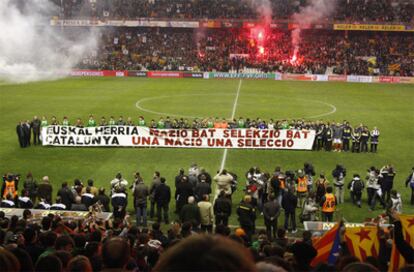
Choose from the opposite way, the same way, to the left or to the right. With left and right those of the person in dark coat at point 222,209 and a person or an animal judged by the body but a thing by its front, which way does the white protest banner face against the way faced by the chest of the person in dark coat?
the opposite way

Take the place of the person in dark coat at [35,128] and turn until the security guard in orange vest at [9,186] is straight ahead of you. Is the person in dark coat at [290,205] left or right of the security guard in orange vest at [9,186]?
left

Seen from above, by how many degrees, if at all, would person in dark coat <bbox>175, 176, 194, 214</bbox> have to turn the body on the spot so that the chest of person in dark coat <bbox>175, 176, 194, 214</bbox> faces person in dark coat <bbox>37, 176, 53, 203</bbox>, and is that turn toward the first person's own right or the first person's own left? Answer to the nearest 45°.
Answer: approximately 90° to the first person's own left

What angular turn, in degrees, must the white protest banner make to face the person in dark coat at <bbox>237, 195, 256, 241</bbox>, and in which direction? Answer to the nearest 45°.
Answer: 0° — it already faces them

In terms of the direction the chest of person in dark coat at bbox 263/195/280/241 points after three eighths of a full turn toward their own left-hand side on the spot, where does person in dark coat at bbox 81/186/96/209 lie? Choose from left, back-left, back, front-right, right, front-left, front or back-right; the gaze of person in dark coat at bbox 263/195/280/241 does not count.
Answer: front-right

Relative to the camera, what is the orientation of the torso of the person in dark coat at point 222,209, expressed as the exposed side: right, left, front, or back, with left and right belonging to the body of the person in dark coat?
back

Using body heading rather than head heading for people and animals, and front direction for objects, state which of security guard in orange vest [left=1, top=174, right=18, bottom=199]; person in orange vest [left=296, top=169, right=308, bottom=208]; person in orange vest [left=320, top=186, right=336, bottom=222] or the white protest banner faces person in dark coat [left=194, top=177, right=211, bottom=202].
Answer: the white protest banner

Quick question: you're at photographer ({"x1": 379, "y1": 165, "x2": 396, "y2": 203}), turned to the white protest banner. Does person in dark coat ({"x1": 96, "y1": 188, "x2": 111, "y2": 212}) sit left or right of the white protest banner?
left

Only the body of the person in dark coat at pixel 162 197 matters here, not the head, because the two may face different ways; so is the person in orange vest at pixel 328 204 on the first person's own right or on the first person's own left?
on the first person's own right

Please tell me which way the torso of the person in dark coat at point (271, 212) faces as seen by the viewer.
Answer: away from the camera

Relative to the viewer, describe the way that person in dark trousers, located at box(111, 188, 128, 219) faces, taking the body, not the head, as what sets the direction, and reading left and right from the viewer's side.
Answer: facing away from the viewer
